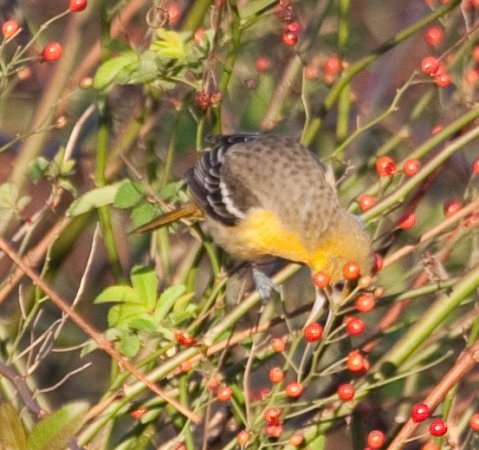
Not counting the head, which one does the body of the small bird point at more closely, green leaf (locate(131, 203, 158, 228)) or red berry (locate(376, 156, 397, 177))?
the red berry

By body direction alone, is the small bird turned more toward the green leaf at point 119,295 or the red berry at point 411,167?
the red berry

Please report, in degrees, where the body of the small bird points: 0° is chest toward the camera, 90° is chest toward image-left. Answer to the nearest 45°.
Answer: approximately 270°

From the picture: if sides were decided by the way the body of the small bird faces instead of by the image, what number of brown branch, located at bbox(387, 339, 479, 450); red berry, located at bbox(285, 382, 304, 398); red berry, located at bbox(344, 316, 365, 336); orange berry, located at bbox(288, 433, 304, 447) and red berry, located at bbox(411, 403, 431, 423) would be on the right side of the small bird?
5

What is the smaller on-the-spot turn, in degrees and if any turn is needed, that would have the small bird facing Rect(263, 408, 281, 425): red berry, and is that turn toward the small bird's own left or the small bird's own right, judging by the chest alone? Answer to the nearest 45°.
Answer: approximately 90° to the small bird's own right

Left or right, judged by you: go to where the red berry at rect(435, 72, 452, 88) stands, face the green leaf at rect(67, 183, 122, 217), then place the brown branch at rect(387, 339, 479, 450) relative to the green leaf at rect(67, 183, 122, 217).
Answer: left
